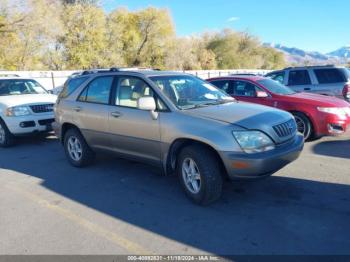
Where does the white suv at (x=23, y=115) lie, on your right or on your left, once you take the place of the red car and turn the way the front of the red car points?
on your right

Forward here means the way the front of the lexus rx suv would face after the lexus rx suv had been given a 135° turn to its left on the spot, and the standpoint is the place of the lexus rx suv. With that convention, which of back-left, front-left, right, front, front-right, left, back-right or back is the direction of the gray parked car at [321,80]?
front-right

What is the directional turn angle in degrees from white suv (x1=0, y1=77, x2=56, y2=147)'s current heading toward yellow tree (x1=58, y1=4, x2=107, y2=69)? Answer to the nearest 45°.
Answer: approximately 135° to its left

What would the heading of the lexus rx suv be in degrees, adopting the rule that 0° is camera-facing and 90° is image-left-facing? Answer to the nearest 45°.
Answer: approximately 315°

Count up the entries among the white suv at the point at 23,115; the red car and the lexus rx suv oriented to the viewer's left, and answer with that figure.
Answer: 0

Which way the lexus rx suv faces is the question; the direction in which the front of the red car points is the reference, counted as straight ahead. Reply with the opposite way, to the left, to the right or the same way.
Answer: the same way

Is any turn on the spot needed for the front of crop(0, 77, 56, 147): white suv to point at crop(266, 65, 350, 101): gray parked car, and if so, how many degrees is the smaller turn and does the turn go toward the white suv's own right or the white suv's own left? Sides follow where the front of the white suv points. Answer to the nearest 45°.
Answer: approximately 45° to the white suv's own left

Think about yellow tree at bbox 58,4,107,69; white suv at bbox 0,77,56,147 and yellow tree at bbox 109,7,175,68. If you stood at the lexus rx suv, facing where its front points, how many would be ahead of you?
0

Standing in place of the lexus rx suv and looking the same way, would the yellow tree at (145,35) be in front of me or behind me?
behind

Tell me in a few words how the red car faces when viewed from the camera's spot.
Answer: facing the viewer and to the right of the viewer

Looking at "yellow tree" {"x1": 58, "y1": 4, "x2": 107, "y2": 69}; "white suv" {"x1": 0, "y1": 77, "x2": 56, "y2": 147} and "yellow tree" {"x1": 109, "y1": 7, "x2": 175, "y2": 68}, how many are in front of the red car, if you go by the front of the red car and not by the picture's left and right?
0

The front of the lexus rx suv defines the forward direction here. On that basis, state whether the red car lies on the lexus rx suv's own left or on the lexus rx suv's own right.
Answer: on the lexus rx suv's own left

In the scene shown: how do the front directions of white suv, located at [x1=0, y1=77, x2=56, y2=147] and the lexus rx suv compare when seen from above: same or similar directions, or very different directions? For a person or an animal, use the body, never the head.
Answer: same or similar directions

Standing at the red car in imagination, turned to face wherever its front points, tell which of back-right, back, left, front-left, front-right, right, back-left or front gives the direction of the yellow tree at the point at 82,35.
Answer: back
